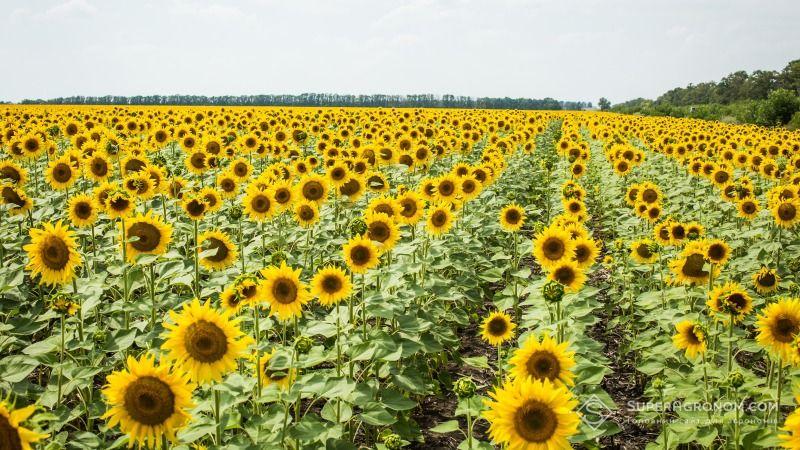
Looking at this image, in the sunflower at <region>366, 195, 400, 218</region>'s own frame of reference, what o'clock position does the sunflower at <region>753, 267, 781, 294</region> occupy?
the sunflower at <region>753, 267, 781, 294</region> is roughly at 11 o'clock from the sunflower at <region>366, 195, 400, 218</region>.

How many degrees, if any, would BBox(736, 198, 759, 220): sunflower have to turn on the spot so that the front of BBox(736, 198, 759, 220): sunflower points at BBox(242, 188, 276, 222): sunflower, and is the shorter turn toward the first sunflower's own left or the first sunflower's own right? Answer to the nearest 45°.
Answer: approximately 45° to the first sunflower's own right

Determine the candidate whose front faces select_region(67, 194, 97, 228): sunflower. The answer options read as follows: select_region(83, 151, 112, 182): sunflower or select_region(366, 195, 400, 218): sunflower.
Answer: select_region(83, 151, 112, 182): sunflower

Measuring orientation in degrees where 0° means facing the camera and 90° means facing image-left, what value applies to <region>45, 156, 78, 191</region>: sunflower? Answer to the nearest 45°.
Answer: approximately 0°

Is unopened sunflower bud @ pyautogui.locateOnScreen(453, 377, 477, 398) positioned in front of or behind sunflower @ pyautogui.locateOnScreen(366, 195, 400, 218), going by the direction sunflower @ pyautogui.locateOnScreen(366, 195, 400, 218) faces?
in front

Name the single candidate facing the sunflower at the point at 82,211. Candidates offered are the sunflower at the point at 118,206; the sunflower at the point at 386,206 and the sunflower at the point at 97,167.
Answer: the sunflower at the point at 97,167

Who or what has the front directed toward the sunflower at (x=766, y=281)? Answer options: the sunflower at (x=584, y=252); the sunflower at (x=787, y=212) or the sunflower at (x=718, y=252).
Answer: the sunflower at (x=787, y=212)

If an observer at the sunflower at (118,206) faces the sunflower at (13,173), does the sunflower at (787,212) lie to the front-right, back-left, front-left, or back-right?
back-right

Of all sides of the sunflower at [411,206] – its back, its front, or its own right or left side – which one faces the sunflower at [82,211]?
right

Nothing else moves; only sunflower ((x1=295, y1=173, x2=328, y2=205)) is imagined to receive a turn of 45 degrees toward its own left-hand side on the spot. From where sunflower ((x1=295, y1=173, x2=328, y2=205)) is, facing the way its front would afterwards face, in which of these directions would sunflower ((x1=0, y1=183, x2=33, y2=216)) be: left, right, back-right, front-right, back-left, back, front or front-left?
back-right
